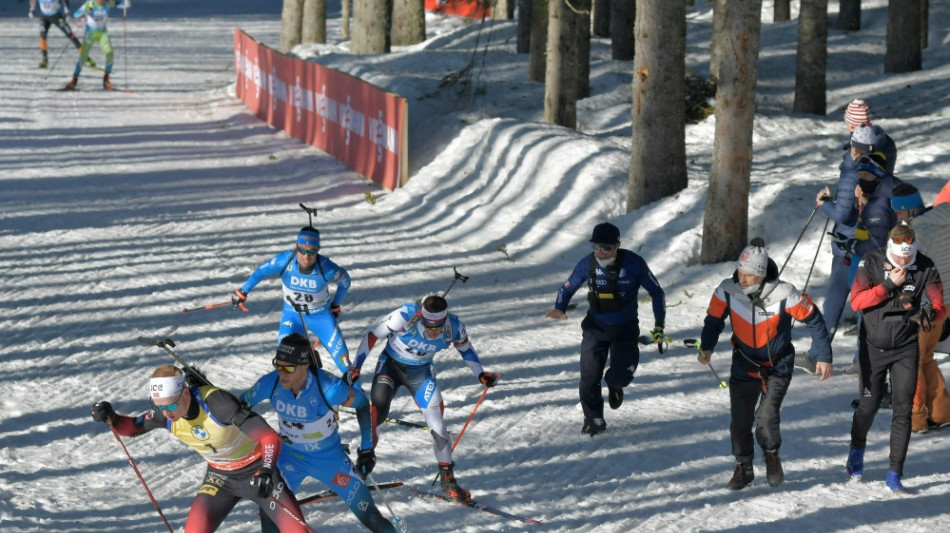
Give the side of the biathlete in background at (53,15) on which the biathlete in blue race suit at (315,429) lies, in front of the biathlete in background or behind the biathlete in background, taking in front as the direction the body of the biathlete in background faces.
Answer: in front

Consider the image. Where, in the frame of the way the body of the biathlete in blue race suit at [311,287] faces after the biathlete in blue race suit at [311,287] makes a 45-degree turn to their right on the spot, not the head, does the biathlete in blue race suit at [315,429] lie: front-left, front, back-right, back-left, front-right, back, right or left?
front-left

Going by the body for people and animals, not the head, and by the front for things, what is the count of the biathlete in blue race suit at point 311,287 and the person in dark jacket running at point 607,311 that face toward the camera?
2

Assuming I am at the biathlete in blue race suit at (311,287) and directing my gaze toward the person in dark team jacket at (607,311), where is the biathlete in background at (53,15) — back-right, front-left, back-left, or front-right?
back-left

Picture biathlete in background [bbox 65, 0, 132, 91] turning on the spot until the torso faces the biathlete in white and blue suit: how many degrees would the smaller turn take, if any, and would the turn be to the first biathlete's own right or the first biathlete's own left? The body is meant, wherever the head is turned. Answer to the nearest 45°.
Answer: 0° — they already face them

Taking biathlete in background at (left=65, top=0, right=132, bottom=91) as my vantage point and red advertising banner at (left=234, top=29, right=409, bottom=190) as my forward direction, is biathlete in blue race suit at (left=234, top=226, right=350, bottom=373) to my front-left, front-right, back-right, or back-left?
front-right

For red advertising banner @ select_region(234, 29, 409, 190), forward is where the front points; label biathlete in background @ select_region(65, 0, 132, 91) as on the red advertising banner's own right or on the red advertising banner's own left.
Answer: on the red advertising banner's own right

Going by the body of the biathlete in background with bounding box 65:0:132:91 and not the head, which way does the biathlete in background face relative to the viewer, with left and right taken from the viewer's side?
facing the viewer

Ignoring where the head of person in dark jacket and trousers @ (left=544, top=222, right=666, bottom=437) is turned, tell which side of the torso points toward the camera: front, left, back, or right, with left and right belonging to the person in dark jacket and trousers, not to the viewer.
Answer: front

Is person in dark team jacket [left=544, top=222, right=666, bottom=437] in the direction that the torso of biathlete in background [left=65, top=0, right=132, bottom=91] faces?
yes

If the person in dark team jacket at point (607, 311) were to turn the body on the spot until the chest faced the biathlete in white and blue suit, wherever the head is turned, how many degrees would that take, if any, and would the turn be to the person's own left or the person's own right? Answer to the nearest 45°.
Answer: approximately 45° to the person's own right
